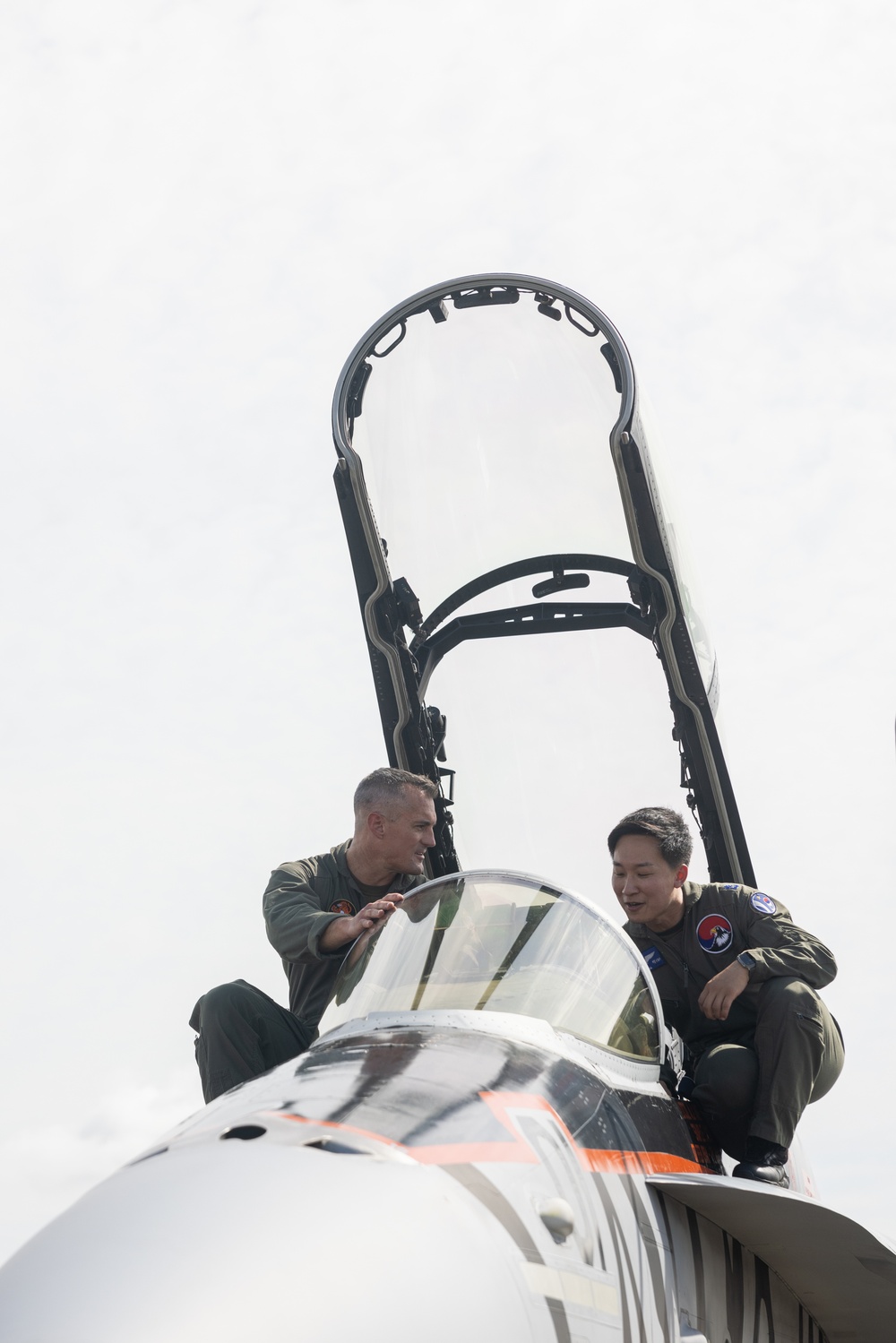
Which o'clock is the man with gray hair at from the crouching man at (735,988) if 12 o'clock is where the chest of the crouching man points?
The man with gray hair is roughly at 2 o'clock from the crouching man.

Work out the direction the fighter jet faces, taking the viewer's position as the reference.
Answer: facing the viewer and to the left of the viewer

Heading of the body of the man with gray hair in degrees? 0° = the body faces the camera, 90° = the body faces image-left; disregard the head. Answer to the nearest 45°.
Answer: approximately 315°

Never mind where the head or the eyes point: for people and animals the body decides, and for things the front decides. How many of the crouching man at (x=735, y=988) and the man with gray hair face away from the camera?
0

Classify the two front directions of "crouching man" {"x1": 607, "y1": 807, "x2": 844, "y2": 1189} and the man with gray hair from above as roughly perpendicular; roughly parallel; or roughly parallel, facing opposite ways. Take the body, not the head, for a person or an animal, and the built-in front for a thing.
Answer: roughly perpendicular

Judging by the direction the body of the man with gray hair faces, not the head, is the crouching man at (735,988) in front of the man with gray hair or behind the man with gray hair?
in front

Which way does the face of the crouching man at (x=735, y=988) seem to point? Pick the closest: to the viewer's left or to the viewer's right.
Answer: to the viewer's left

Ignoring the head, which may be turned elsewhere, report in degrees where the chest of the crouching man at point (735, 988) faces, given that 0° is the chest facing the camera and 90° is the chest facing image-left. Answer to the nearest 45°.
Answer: approximately 45°
